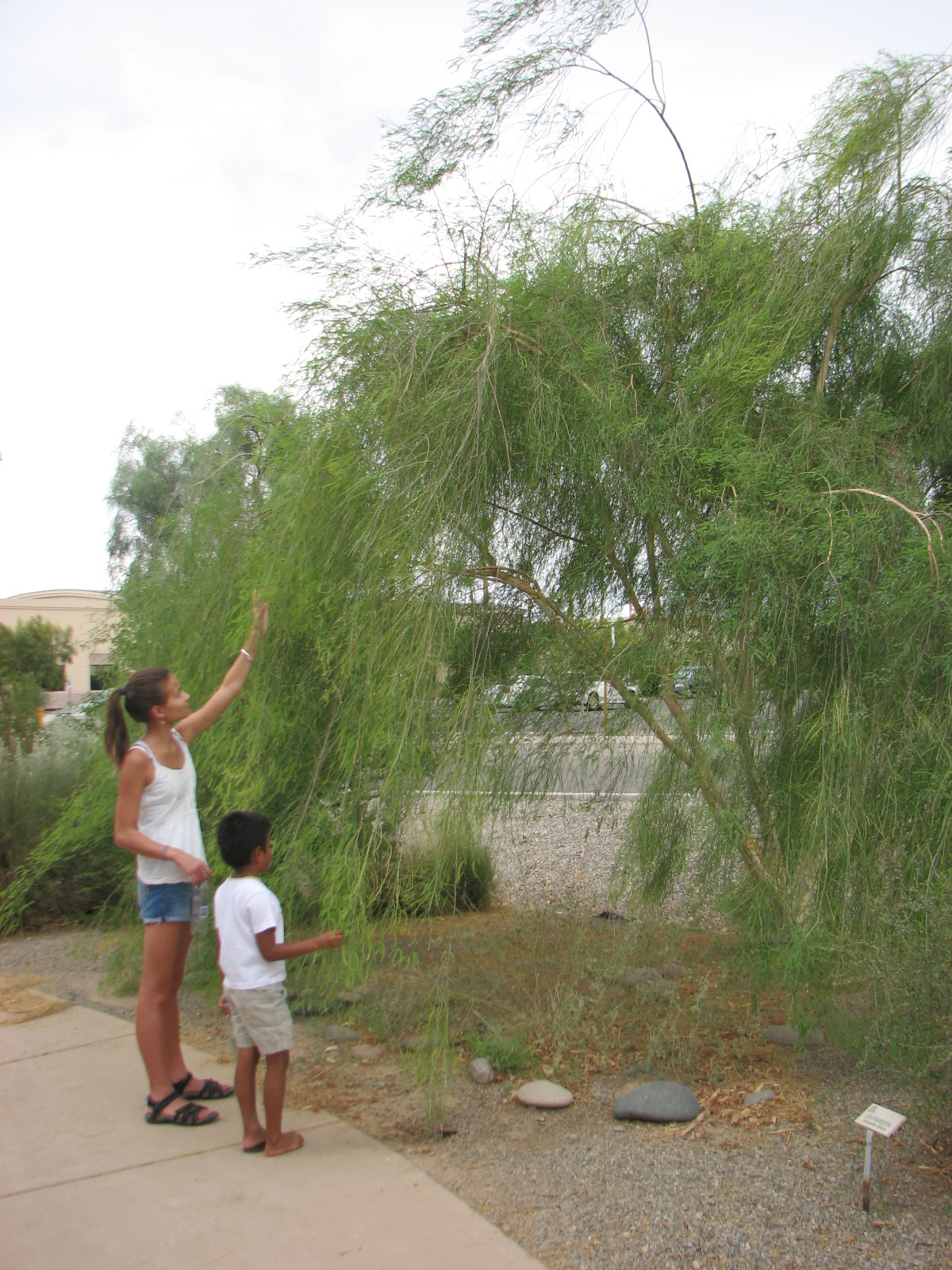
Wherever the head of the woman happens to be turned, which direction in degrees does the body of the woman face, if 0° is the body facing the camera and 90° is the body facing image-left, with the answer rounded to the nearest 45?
approximately 270°

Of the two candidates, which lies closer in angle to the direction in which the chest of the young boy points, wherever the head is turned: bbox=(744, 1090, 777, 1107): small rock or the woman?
the small rock

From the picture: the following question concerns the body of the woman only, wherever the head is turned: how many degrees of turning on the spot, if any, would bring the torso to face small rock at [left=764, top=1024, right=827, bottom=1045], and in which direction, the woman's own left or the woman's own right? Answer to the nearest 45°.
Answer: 0° — they already face it

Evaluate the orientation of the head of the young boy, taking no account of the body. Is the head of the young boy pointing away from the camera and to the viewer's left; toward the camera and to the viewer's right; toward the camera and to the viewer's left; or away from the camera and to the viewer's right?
away from the camera and to the viewer's right

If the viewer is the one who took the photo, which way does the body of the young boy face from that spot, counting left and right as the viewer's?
facing away from the viewer and to the right of the viewer

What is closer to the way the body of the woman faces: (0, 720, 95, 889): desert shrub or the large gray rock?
the large gray rock

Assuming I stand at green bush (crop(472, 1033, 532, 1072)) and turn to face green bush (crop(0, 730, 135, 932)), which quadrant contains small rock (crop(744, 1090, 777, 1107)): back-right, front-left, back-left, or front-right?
back-right

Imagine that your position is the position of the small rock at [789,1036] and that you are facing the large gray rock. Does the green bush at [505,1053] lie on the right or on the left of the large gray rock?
right

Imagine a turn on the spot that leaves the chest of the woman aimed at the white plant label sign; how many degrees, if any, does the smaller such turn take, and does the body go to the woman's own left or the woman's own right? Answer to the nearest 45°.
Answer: approximately 45° to the woman's own right

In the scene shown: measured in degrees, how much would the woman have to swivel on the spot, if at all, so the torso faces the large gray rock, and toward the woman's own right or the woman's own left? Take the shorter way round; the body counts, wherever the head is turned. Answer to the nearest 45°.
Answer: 0° — they already face it

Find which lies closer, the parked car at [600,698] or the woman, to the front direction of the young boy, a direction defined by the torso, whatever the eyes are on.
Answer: the parked car
